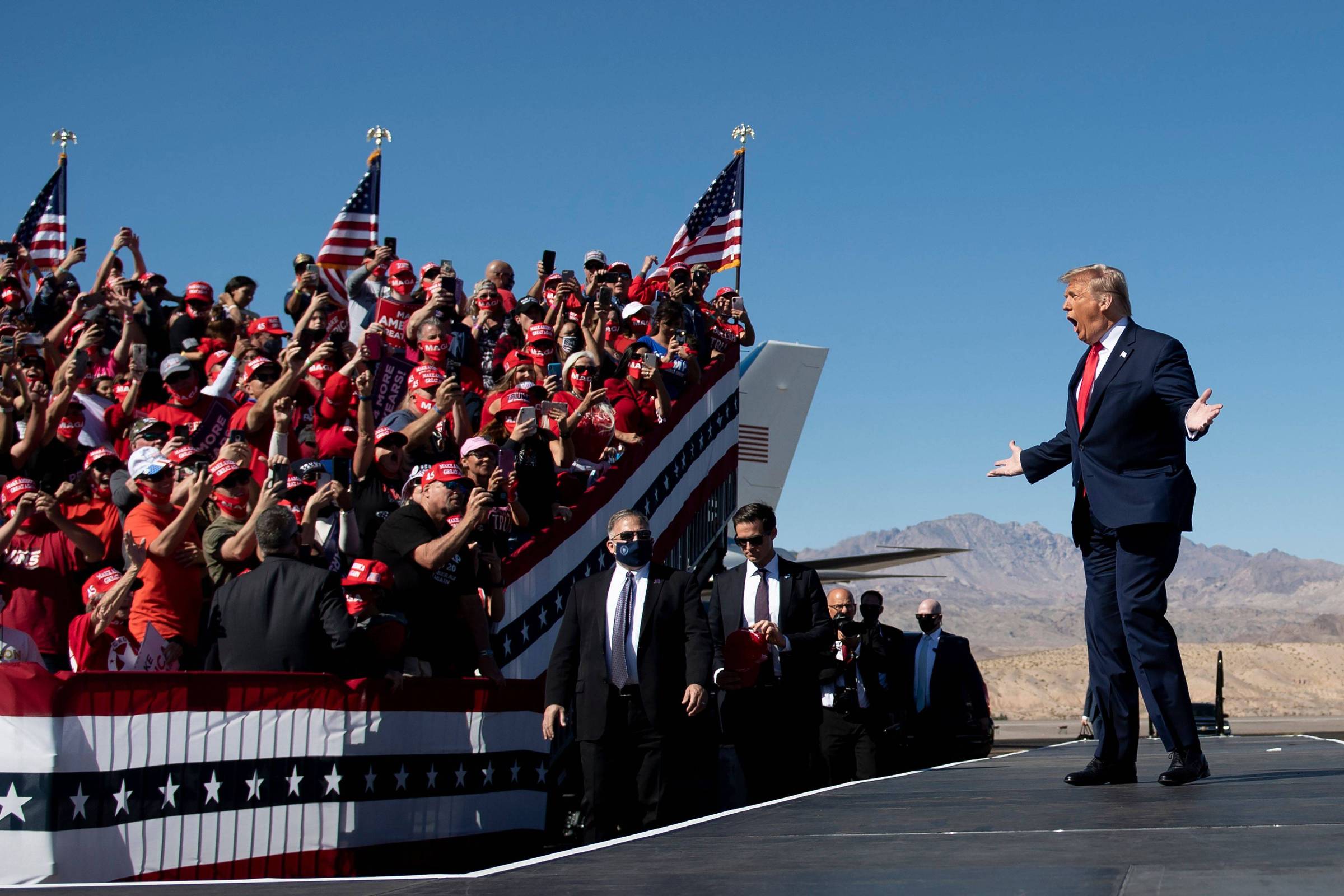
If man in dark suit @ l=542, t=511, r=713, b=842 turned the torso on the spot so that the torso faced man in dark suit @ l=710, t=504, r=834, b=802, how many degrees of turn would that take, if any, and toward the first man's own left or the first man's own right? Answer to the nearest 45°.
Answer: approximately 135° to the first man's own left

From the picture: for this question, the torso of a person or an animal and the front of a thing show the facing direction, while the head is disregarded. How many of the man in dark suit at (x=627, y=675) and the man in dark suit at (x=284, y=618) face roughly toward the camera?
1

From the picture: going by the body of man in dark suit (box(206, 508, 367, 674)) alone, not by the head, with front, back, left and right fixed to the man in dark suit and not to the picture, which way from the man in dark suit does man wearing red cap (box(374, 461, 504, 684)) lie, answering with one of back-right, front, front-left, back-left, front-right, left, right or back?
front-right

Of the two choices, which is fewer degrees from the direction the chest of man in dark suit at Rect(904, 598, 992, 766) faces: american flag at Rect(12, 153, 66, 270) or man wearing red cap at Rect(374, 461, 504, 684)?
the man wearing red cap

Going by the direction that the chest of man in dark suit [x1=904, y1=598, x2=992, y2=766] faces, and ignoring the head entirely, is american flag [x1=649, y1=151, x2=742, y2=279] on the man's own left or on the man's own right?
on the man's own right

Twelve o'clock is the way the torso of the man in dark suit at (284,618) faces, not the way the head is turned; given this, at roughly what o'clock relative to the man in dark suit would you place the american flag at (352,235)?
The american flag is roughly at 12 o'clock from the man in dark suit.

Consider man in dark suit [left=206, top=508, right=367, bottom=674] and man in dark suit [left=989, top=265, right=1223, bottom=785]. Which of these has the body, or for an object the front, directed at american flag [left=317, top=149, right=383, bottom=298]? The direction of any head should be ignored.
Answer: man in dark suit [left=206, top=508, right=367, bottom=674]

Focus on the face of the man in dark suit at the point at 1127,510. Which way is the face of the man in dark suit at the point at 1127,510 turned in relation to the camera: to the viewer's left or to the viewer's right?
to the viewer's left

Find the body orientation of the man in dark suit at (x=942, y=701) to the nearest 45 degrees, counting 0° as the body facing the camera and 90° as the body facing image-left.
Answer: approximately 45°

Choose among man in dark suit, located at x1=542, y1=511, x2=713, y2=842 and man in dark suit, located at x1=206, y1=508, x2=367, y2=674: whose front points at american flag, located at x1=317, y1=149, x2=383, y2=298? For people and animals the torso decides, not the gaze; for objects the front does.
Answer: man in dark suit, located at x1=206, y1=508, x2=367, y2=674

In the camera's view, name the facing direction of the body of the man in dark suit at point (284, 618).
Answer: away from the camera

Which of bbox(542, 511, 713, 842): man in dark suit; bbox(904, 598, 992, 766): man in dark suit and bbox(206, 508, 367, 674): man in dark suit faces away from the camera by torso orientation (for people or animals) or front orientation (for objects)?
bbox(206, 508, 367, 674): man in dark suit
